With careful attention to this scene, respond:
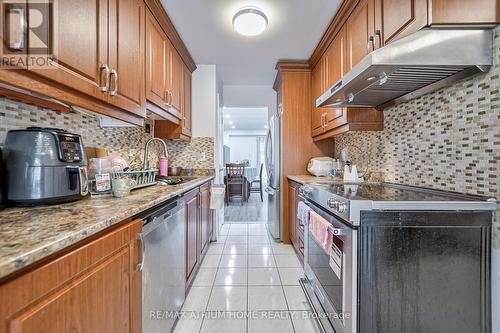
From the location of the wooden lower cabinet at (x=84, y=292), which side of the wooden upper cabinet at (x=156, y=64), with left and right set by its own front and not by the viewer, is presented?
right

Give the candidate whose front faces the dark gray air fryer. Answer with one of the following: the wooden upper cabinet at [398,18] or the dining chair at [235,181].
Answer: the wooden upper cabinet

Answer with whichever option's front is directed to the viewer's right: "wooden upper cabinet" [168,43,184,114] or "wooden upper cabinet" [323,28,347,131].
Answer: "wooden upper cabinet" [168,43,184,114]

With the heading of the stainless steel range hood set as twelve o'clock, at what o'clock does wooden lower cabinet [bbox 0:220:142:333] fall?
The wooden lower cabinet is roughly at 12 o'clock from the stainless steel range hood.

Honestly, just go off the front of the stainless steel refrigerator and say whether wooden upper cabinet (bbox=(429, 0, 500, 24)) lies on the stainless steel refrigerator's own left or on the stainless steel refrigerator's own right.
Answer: on the stainless steel refrigerator's own left

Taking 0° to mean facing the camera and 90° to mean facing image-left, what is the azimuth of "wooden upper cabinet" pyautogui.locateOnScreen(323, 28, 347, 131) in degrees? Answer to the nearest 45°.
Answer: approximately 90°

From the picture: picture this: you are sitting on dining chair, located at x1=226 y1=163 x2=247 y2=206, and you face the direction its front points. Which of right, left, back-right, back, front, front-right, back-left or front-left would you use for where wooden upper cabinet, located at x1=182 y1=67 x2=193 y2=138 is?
back

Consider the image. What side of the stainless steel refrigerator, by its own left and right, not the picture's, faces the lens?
left

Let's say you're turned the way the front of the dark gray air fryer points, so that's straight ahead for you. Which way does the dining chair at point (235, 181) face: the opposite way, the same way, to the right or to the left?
to the left

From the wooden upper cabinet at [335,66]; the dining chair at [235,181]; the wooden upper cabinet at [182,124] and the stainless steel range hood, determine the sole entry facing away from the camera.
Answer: the dining chair

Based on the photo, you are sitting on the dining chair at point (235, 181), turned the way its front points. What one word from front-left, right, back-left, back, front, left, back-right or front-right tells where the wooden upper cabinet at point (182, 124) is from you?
back

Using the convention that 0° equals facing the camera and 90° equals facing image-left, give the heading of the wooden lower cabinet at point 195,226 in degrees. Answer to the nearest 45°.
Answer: approximately 270°

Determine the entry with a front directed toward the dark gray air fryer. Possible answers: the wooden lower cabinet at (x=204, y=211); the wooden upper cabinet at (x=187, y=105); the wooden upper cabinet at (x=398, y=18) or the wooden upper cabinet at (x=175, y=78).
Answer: the wooden upper cabinet at (x=398, y=18)

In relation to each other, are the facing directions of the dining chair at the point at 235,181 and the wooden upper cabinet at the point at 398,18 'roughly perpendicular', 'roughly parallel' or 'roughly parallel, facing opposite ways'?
roughly perpendicular

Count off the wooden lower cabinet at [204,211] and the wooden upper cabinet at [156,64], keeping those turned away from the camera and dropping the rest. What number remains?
0
